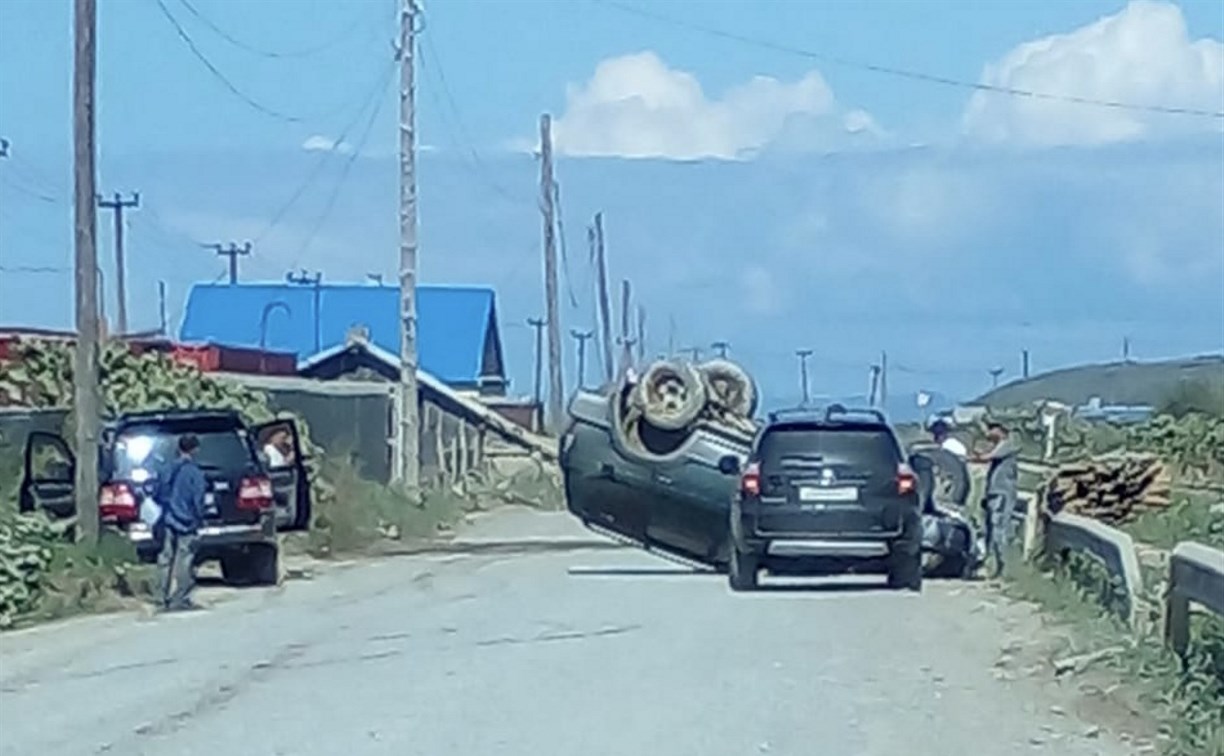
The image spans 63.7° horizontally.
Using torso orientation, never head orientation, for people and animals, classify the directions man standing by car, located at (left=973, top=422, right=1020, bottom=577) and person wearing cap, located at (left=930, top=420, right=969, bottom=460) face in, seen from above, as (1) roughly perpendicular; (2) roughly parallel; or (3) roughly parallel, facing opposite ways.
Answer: roughly parallel

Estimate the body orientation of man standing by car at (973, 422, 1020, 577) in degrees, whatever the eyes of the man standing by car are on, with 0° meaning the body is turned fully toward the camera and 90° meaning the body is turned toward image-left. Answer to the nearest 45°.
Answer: approximately 90°

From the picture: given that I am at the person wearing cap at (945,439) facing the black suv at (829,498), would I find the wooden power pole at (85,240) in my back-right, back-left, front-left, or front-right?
front-right

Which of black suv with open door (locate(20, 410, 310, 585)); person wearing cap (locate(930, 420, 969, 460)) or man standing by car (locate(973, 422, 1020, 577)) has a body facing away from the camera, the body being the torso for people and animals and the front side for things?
the black suv with open door

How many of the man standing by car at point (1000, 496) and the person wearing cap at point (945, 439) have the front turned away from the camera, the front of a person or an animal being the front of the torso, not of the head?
0

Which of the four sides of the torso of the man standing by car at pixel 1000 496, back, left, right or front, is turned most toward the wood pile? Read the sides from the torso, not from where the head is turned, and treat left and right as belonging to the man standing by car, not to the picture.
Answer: right

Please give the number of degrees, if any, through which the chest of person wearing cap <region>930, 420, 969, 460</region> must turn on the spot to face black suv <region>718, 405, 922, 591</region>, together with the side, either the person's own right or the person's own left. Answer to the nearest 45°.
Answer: approximately 90° to the person's own left

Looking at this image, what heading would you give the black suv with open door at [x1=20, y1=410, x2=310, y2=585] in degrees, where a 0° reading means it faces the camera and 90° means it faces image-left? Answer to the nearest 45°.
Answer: approximately 180°

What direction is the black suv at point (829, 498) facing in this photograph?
away from the camera

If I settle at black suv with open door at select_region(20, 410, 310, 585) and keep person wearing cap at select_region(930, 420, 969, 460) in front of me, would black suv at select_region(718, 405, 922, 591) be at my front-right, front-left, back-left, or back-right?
front-right

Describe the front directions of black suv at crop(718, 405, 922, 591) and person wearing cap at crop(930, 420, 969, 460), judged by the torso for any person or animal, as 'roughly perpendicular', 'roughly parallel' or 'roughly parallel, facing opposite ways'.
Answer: roughly perpendicular

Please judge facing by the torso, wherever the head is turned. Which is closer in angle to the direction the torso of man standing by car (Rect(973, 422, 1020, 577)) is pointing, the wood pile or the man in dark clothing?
the man in dark clothing
